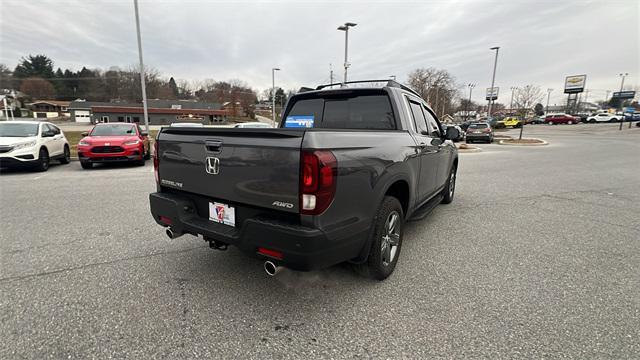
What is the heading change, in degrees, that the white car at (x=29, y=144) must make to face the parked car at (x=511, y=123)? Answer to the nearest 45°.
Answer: approximately 135° to its left

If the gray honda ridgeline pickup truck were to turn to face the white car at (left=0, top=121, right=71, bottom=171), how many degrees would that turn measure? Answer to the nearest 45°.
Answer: approximately 90° to its left

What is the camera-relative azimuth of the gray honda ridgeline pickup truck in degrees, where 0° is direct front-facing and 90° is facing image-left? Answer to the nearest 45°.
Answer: approximately 225°

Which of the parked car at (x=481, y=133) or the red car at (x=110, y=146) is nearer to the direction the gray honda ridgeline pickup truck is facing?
the parked car

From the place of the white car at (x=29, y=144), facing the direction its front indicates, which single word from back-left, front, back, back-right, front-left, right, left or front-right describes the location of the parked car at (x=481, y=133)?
back-left
